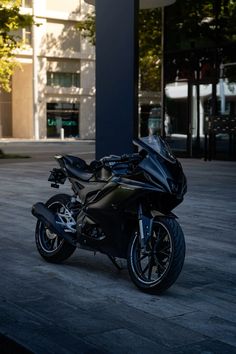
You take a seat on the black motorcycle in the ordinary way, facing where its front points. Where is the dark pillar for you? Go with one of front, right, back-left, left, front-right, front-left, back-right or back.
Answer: back-left

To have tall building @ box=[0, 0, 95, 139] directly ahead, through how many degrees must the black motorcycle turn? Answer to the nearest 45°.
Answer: approximately 135° to its left

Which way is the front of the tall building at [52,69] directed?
toward the camera

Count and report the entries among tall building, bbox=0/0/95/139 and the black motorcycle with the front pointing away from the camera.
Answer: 0

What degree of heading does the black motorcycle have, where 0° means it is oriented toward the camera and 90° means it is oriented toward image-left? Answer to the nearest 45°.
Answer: approximately 315°
